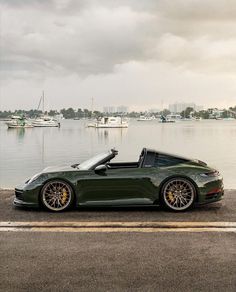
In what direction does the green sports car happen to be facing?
to the viewer's left
